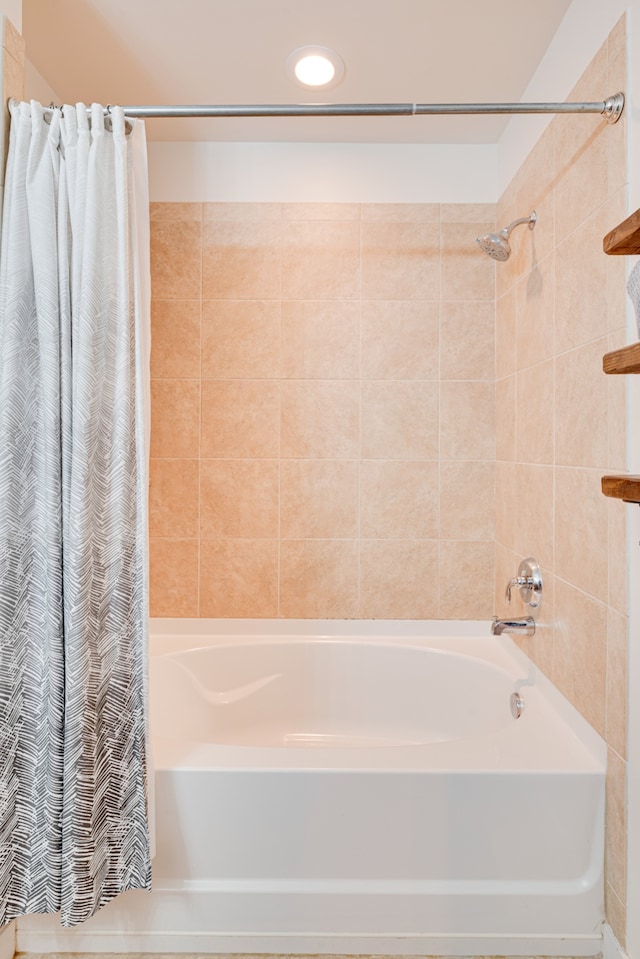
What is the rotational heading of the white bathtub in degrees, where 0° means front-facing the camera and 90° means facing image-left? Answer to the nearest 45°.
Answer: approximately 0°

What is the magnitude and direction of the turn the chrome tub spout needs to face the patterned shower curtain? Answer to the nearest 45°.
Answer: approximately 45° to its left

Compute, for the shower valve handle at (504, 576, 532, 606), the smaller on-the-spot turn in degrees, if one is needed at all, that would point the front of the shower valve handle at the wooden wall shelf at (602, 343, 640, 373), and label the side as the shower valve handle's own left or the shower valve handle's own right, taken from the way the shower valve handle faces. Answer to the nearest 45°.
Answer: approximately 90° to the shower valve handle's own left

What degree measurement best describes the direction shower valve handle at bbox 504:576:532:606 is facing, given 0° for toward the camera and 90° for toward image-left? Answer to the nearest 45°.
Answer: approximately 90°

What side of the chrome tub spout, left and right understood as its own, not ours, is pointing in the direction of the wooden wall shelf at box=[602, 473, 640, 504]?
left

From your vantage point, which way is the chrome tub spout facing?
to the viewer's left

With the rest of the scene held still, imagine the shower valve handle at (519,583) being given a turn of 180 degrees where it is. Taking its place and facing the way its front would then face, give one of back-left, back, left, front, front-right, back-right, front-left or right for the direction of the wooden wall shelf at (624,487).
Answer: right

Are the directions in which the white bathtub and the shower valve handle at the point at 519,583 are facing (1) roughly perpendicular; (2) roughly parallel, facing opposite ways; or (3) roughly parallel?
roughly perpendicular
